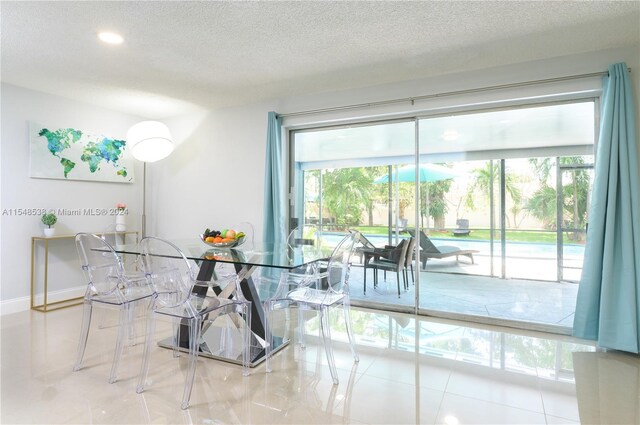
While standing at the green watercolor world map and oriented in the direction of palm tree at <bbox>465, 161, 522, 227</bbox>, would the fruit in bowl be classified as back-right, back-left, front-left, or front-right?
front-right

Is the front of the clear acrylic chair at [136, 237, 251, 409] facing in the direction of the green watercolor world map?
no

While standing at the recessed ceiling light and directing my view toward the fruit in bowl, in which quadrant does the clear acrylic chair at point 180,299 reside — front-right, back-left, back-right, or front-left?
front-right

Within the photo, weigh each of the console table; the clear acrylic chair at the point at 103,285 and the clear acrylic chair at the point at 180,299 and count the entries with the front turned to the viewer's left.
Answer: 0

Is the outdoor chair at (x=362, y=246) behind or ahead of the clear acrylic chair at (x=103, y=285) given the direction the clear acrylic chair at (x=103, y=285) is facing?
ahead

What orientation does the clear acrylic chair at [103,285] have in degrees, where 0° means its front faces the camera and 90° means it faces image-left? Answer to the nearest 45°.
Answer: approximately 225°

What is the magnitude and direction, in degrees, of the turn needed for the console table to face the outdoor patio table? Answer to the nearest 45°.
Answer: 0° — it already faces it

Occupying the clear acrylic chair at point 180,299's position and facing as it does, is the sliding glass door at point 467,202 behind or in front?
in front

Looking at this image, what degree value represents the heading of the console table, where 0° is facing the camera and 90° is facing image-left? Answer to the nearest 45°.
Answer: approximately 315°

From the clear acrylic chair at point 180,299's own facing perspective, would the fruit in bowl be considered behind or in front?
in front

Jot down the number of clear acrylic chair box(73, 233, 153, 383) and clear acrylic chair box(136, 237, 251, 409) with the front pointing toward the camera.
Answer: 0

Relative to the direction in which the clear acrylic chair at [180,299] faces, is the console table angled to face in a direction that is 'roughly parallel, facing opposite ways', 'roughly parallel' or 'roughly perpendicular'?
roughly perpendicular

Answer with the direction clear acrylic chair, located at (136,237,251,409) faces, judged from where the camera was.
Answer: facing away from the viewer and to the right of the viewer

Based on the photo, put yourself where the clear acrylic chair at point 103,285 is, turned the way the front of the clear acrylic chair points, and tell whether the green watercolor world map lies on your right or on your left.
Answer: on your left

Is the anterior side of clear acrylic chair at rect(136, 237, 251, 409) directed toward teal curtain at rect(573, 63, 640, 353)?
no

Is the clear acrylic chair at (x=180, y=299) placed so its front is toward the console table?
no
